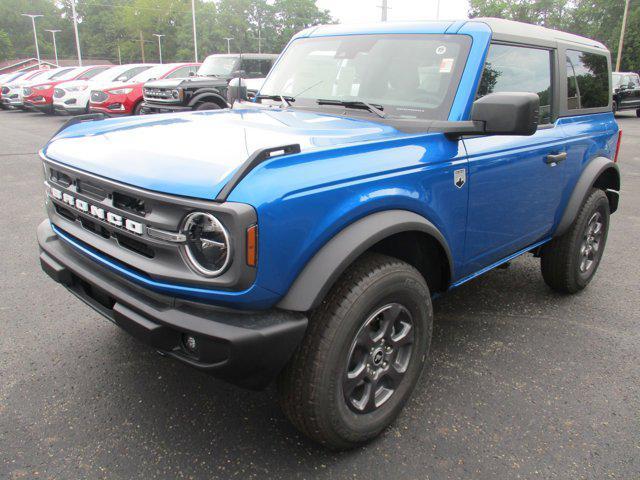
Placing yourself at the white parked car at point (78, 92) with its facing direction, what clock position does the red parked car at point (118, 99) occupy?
The red parked car is roughly at 10 o'clock from the white parked car.

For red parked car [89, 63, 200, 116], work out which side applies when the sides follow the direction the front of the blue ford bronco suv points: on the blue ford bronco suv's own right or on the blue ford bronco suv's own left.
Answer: on the blue ford bronco suv's own right

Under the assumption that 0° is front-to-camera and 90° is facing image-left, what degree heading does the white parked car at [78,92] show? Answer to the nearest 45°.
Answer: approximately 45°

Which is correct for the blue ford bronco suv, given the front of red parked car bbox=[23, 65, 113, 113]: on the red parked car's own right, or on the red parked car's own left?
on the red parked car's own left

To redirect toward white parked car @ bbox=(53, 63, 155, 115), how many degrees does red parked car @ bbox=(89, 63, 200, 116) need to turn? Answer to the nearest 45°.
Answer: approximately 135° to its right

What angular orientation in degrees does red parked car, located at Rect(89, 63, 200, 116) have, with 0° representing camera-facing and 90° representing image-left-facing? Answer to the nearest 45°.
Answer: approximately 45°

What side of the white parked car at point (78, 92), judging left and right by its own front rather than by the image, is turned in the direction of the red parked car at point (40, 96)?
right

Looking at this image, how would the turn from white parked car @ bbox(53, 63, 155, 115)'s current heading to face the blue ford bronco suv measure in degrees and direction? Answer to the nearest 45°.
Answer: approximately 45° to its left

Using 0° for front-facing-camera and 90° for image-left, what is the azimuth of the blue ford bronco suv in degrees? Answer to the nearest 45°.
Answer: approximately 45°

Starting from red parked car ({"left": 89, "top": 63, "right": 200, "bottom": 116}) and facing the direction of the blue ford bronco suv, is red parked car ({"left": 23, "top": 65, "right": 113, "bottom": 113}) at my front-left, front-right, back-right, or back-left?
back-right

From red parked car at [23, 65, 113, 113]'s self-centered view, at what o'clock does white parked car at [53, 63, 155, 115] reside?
The white parked car is roughly at 10 o'clock from the red parked car.

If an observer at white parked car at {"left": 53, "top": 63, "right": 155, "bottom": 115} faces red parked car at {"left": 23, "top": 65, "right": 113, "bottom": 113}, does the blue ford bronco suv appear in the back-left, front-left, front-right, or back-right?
back-left
